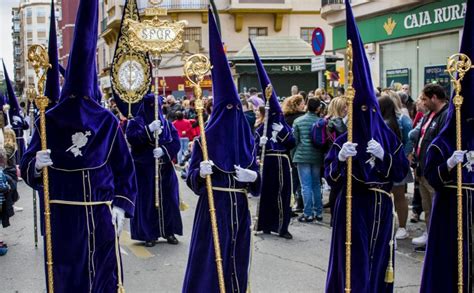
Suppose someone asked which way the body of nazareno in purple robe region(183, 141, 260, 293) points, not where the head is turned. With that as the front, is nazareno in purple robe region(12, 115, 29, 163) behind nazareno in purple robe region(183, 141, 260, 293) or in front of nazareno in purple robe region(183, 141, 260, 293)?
behind

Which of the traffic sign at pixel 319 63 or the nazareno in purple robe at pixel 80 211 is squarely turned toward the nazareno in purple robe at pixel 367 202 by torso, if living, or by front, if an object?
the traffic sign

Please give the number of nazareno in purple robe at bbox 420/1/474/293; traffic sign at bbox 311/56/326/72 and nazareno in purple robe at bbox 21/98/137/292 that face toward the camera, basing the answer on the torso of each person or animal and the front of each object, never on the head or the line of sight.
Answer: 3

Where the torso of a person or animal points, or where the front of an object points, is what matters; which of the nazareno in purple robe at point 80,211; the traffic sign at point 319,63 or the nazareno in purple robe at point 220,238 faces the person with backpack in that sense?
the traffic sign

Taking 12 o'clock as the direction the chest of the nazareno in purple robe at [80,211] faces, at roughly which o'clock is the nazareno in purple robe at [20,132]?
the nazareno in purple robe at [20,132] is roughly at 6 o'clock from the nazareno in purple robe at [80,211].

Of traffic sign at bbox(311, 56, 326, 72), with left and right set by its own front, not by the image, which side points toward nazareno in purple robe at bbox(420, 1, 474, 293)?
front

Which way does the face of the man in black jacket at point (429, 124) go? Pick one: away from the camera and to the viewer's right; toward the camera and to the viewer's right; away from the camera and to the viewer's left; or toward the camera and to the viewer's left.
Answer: toward the camera and to the viewer's left

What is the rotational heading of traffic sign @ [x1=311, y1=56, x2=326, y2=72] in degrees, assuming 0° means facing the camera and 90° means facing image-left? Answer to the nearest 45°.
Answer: approximately 0°

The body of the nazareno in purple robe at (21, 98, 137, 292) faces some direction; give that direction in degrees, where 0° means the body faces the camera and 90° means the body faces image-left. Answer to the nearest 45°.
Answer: approximately 0°

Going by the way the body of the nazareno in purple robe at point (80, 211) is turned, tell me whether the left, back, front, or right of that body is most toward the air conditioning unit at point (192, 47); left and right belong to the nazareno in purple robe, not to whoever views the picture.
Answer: back

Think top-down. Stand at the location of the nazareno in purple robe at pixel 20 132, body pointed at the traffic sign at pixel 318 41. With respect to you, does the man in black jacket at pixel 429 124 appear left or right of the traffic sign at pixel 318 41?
right

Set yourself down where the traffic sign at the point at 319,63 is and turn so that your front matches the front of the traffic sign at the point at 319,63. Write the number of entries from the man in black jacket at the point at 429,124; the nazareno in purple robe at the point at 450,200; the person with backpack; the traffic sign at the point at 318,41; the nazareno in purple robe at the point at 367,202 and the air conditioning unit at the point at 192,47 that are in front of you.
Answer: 4
